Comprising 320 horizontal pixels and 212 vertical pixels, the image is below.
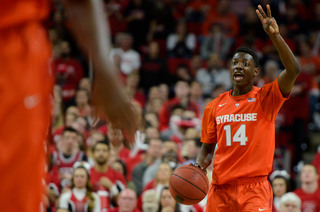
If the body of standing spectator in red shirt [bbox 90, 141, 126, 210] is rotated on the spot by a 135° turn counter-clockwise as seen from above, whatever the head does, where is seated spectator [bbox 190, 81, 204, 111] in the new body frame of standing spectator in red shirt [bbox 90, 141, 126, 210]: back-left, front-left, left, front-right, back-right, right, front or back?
front

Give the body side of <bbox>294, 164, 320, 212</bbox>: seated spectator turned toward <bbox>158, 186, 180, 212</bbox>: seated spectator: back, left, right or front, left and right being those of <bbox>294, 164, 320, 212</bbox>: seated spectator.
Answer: right

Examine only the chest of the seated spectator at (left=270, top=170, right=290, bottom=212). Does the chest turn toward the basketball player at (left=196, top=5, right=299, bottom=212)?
yes

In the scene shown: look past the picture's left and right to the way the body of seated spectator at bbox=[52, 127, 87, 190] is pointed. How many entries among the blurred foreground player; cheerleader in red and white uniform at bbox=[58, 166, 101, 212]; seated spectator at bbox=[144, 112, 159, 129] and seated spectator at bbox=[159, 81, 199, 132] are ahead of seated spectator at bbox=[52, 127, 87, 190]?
2

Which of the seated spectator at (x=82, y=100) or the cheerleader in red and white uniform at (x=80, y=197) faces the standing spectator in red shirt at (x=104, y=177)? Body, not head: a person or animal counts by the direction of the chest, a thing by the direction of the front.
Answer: the seated spectator at (x=82, y=100)

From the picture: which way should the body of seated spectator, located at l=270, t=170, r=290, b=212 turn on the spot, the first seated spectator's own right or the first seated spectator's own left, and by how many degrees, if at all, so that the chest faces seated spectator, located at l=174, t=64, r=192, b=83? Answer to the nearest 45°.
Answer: approximately 135° to the first seated spectator's own right

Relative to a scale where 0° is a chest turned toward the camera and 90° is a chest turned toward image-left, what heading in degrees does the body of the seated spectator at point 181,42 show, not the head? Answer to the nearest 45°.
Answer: approximately 0°

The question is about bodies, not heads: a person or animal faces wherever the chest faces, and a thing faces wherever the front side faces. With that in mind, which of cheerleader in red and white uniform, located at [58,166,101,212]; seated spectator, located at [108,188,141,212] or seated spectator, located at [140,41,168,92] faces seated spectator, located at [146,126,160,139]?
seated spectator, located at [140,41,168,92]

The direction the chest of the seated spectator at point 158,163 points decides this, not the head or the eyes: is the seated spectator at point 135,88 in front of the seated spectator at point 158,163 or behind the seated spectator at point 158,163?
behind

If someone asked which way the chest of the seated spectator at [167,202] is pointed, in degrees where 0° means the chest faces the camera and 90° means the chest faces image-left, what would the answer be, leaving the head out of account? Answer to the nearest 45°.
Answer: approximately 0°

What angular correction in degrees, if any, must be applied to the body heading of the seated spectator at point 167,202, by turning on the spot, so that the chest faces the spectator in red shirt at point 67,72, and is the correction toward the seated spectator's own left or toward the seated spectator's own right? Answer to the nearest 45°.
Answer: approximately 135° to the seated spectator's own right

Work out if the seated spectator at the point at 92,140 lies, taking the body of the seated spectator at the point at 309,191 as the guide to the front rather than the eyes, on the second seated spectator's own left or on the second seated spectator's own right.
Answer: on the second seated spectator's own right

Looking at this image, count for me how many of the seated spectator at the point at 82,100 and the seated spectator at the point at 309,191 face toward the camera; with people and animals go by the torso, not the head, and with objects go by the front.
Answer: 2
